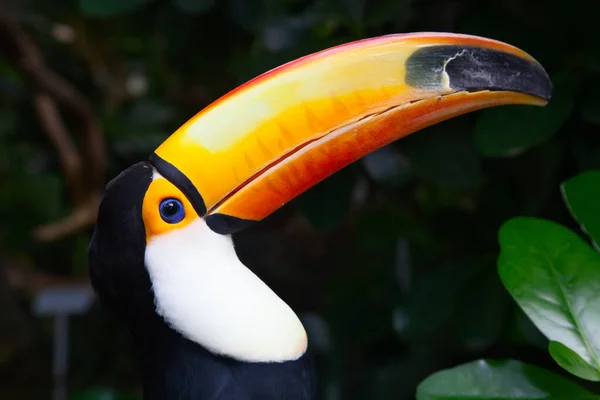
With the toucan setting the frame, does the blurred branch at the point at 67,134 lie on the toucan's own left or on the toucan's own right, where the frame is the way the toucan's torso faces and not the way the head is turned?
on the toucan's own left

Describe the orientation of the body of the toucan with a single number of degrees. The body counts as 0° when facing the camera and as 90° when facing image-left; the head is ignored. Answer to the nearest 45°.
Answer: approximately 270°
